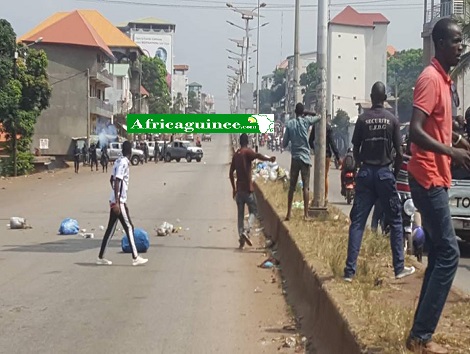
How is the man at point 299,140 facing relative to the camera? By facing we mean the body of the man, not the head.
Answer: away from the camera

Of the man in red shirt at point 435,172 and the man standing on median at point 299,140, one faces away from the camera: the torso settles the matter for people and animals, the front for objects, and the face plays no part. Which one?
the man standing on median

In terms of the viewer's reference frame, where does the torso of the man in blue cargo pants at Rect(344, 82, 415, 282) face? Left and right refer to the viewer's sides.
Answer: facing away from the viewer

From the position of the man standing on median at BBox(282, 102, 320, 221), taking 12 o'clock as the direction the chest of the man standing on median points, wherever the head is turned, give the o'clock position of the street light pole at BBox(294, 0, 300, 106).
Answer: The street light pole is roughly at 12 o'clock from the man standing on median.

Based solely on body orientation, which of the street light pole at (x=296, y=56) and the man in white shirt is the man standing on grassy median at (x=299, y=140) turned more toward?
the street light pole

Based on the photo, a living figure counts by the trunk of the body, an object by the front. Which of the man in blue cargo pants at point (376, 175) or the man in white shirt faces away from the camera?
the man in blue cargo pants

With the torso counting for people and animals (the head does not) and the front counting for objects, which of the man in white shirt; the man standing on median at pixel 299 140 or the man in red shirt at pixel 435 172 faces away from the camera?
the man standing on median
